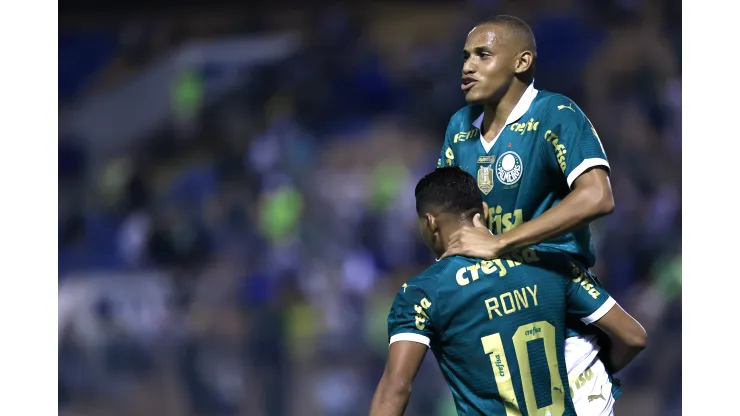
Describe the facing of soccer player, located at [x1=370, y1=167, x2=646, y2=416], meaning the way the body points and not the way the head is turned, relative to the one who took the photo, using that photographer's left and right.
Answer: facing away from the viewer and to the left of the viewer

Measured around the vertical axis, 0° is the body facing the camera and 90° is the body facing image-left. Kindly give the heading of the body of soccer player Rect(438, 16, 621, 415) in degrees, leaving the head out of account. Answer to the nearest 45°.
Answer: approximately 45°
